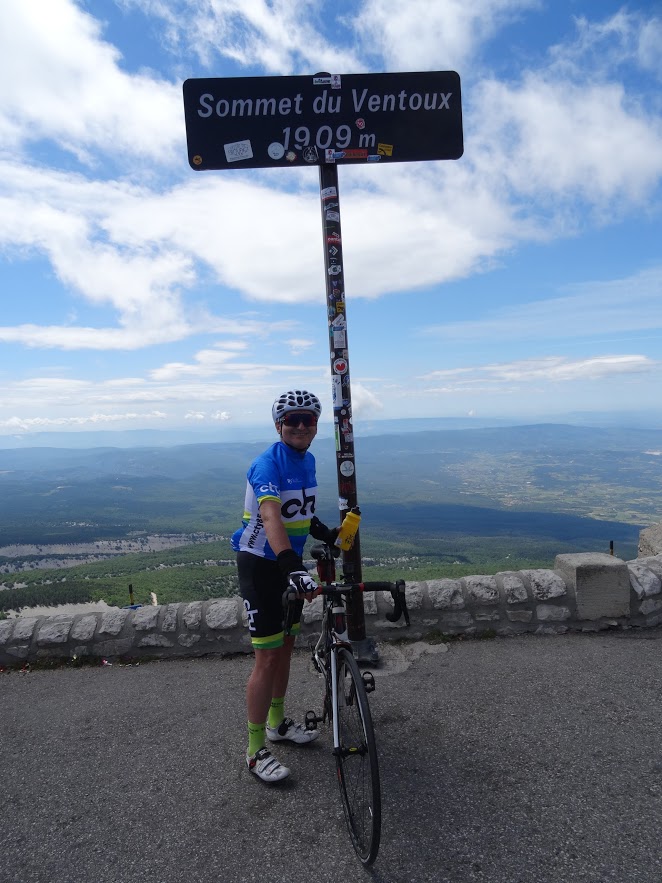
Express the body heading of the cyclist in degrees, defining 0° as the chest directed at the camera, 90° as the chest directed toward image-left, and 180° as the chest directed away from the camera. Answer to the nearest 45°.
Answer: approximately 315°

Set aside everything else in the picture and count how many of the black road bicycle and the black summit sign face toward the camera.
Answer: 2

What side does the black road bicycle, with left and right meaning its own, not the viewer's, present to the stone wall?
back

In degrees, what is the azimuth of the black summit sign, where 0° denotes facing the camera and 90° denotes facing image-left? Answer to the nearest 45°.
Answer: approximately 0°

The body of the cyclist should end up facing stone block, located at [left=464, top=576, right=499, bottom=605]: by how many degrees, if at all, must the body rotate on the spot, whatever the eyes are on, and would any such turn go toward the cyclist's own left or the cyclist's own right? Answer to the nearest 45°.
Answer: approximately 90° to the cyclist's own left
